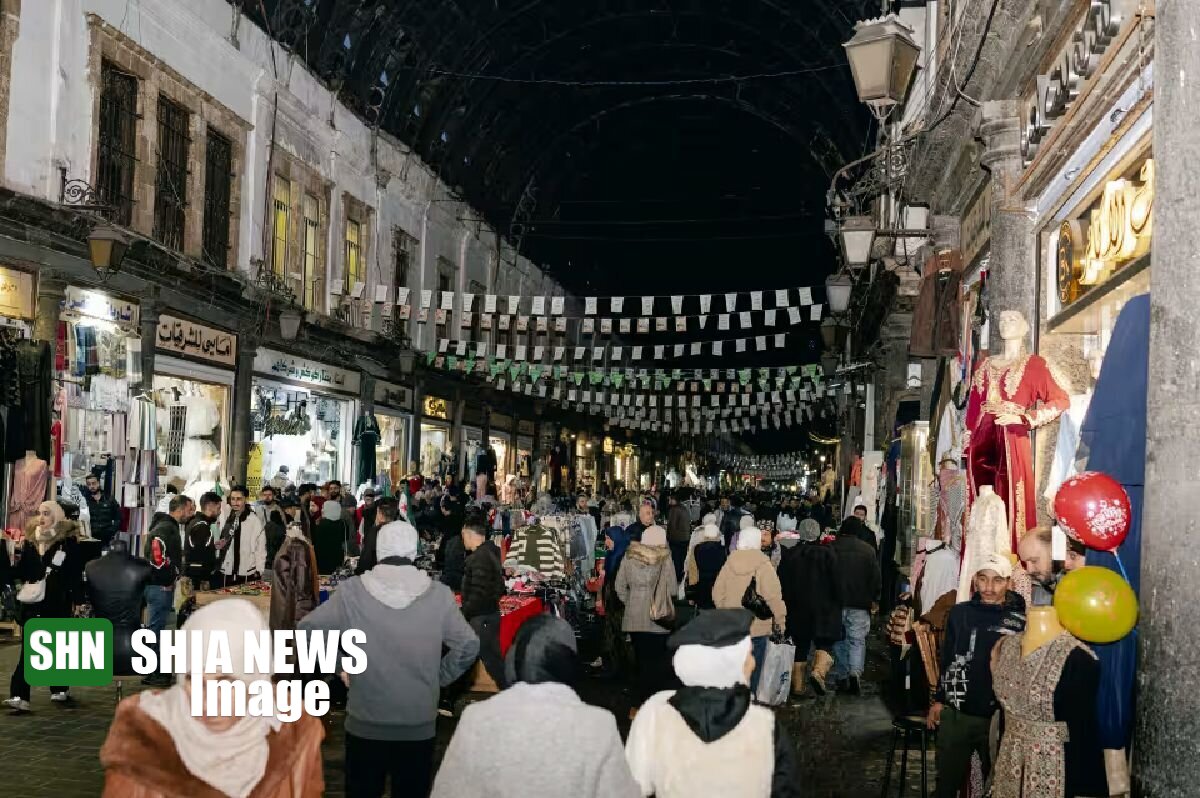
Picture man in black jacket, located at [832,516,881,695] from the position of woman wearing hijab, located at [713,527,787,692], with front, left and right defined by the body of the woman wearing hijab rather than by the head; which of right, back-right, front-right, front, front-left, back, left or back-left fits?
front-right

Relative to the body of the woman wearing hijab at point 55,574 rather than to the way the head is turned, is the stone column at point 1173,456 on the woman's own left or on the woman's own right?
on the woman's own left

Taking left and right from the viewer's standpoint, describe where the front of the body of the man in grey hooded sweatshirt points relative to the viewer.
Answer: facing away from the viewer

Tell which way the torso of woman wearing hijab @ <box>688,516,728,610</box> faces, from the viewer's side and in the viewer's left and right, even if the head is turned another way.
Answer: facing away from the viewer

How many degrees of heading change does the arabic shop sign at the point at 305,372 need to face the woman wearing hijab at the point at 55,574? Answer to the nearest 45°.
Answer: approximately 45° to its right

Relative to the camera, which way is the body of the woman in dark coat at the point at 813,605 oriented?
away from the camera

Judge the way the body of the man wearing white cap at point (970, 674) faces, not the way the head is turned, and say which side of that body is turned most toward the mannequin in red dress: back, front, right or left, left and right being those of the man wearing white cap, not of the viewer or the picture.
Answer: back

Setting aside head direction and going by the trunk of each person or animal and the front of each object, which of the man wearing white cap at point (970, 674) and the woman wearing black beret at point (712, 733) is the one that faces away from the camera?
the woman wearing black beret at point (712, 733)

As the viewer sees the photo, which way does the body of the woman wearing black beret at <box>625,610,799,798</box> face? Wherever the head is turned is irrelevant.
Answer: away from the camera

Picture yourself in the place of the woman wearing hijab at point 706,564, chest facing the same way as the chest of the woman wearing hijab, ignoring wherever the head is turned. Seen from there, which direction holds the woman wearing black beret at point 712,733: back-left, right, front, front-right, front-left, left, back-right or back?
back

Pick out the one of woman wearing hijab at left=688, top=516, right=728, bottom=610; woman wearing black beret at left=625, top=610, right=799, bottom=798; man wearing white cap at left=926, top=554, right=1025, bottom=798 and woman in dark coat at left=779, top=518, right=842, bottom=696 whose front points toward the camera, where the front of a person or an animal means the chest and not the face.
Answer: man wearing white cap at left=926, top=554, right=1025, bottom=798

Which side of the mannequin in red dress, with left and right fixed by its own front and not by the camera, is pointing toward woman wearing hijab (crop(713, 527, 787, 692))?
right
